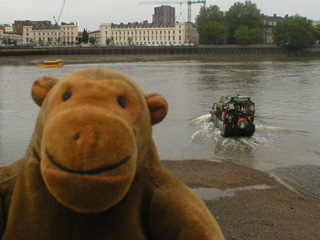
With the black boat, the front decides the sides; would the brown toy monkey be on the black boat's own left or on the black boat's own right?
on the black boat's own left

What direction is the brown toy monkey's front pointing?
toward the camera

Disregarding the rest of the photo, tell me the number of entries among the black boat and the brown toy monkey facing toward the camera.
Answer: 1

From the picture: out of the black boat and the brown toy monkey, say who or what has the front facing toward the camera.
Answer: the brown toy monkey

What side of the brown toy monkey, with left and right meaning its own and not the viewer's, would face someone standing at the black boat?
back

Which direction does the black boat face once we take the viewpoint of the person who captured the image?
facing away from the viewer and to the left of the viewer
